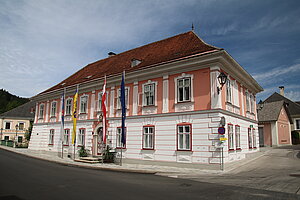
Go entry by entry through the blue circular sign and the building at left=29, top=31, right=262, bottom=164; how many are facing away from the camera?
0

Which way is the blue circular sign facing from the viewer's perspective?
toward the camera

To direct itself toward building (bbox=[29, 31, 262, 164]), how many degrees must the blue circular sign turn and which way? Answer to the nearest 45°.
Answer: approximately 135° to its right

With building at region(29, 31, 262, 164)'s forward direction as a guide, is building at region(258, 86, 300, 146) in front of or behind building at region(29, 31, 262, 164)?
behind

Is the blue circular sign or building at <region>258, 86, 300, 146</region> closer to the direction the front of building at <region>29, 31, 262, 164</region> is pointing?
the blue circular sign

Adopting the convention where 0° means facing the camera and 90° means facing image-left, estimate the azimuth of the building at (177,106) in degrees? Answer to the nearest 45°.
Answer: approximately 45°
